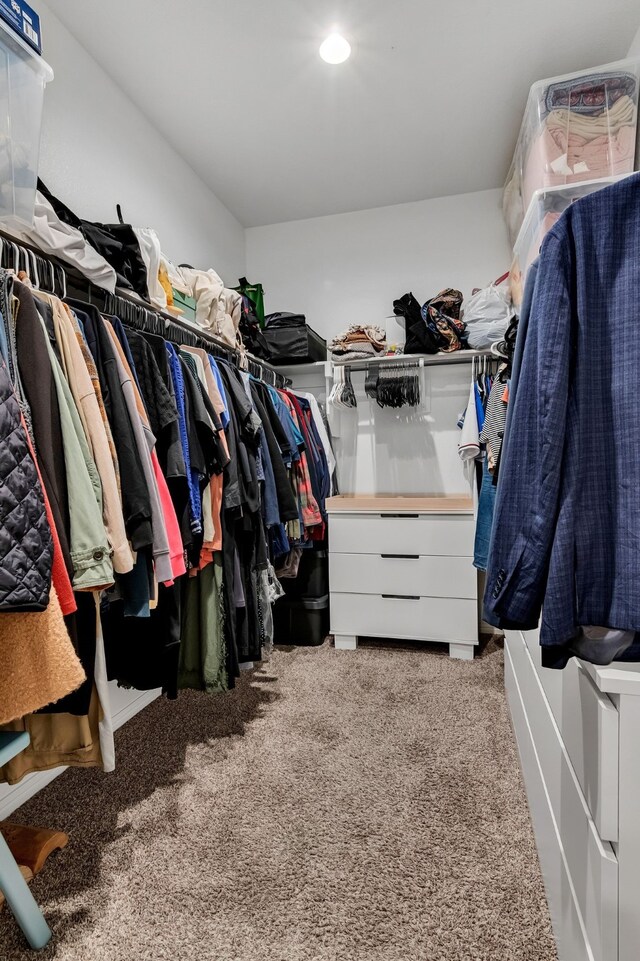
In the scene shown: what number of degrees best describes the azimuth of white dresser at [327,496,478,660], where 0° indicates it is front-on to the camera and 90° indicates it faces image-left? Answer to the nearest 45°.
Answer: approximately 0°

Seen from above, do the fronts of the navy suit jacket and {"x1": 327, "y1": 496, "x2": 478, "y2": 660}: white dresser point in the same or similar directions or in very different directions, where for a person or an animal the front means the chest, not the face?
very different directions

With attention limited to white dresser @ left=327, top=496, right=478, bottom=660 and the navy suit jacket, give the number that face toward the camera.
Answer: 1

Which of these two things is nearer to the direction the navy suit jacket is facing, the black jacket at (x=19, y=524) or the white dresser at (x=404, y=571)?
the white dresser

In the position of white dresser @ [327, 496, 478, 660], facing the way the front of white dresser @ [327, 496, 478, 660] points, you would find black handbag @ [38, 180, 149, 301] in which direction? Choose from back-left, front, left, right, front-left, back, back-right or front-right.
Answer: front-right

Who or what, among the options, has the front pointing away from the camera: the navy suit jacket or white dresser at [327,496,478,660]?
the navy suit jacket

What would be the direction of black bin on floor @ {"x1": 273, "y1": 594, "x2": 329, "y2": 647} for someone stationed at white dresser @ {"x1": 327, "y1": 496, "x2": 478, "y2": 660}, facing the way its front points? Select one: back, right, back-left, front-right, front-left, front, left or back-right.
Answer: right

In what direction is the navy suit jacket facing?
away from the camera
